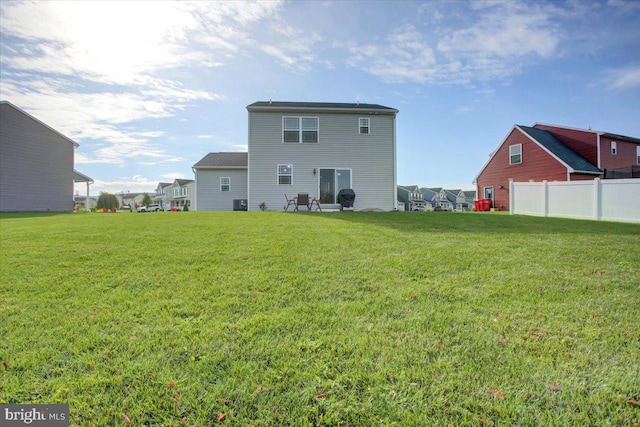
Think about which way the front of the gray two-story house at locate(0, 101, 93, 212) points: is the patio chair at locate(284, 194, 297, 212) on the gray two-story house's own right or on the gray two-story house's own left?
on the gray two-story house's own right

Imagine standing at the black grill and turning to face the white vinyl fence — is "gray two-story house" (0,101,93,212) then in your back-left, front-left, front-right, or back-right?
back-right

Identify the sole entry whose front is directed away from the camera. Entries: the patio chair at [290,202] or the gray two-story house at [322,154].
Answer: the gray two-story house

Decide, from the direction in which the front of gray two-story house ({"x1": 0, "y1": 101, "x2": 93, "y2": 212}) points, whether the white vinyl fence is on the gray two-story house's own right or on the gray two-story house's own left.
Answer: on the gray two-story house's own right

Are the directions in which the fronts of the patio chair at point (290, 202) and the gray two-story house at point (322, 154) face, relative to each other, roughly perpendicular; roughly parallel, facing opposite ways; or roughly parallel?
roughly perpendicular

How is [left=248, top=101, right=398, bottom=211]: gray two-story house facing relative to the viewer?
away from the camera

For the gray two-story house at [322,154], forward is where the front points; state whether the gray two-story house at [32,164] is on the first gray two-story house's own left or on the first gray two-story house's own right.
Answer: on the first gray two-story house's own left

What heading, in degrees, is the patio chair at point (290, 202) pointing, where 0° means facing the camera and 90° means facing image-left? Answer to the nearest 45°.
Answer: approximately 270°

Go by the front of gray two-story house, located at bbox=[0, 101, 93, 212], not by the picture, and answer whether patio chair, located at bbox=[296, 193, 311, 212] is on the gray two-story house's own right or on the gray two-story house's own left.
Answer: on the gray two-story house's own right
